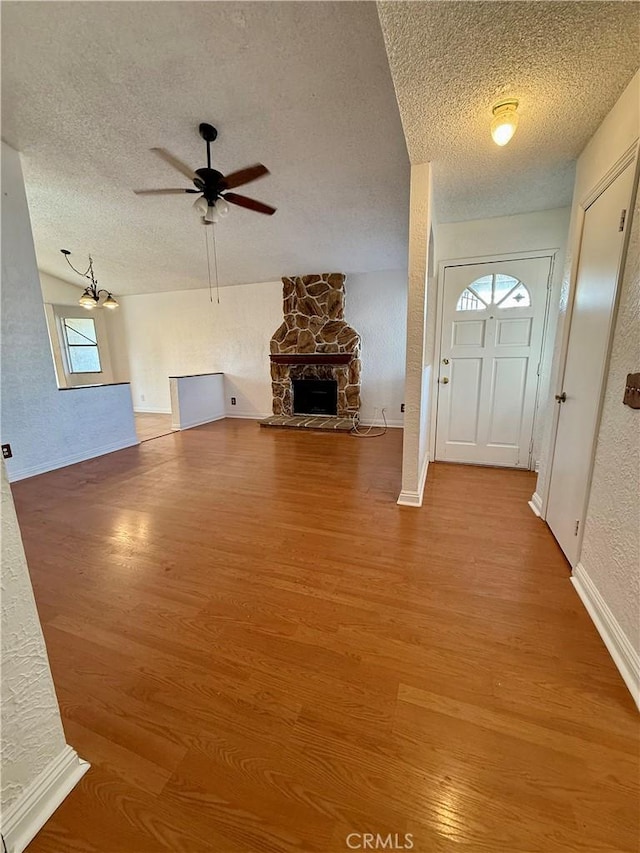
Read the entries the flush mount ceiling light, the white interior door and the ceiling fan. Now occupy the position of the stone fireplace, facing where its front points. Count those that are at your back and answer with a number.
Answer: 0

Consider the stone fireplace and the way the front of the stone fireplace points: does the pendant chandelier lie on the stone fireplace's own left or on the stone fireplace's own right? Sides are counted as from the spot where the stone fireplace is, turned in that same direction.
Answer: on the stone fireplace's own right

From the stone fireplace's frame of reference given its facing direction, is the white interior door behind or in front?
in front

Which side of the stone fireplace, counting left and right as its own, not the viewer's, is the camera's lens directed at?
front

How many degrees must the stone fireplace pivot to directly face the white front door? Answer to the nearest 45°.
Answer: approximately 45° to its left

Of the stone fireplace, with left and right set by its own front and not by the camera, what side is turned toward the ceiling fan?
front

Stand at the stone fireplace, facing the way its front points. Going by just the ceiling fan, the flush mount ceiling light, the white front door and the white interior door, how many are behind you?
0

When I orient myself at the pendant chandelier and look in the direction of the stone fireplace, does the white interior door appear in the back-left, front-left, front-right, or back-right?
front-right

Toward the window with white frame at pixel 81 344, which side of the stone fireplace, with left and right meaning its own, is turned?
right

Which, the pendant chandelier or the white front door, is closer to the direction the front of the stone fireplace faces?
the white front door

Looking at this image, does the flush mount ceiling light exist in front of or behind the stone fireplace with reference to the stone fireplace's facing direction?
in front
